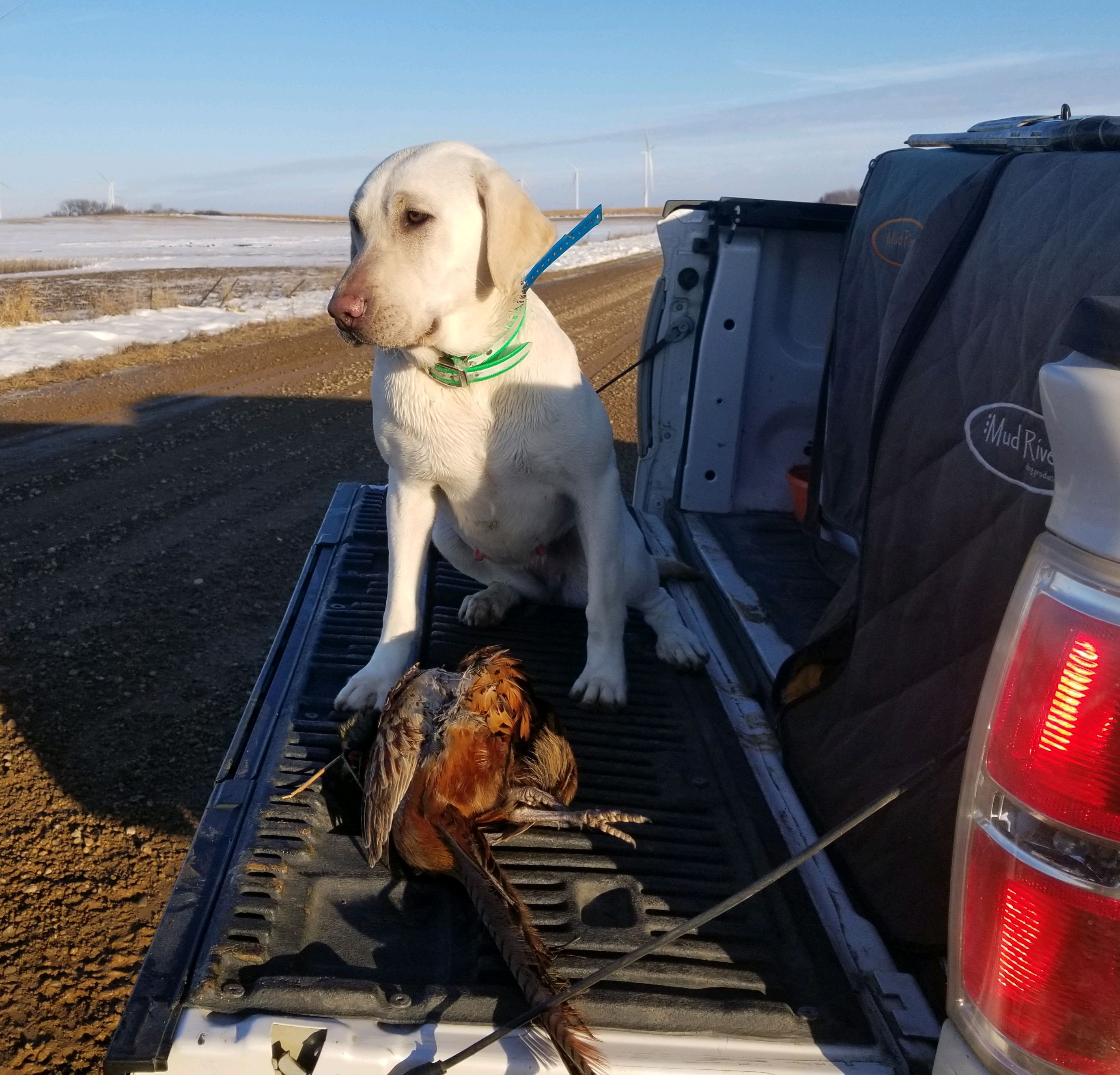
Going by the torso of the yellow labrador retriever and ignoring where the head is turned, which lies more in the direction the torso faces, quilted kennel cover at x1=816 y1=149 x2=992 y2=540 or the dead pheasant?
the dead pheasant

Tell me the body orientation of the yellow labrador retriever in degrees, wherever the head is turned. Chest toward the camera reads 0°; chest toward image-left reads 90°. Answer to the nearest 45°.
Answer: approximately 45°

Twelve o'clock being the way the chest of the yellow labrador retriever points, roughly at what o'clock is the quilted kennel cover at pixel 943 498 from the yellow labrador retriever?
The quilted kennel cover is roughly at 9 o'clock from the yellow labrador retriever.

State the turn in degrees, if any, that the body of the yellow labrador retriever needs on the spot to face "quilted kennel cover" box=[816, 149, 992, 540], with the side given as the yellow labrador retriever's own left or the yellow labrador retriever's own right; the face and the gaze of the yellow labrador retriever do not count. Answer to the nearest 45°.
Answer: approximately 135° to the yellow labrador retriever's own left

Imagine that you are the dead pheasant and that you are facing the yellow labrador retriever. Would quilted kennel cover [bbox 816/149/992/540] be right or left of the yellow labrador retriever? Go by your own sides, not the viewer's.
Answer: right
